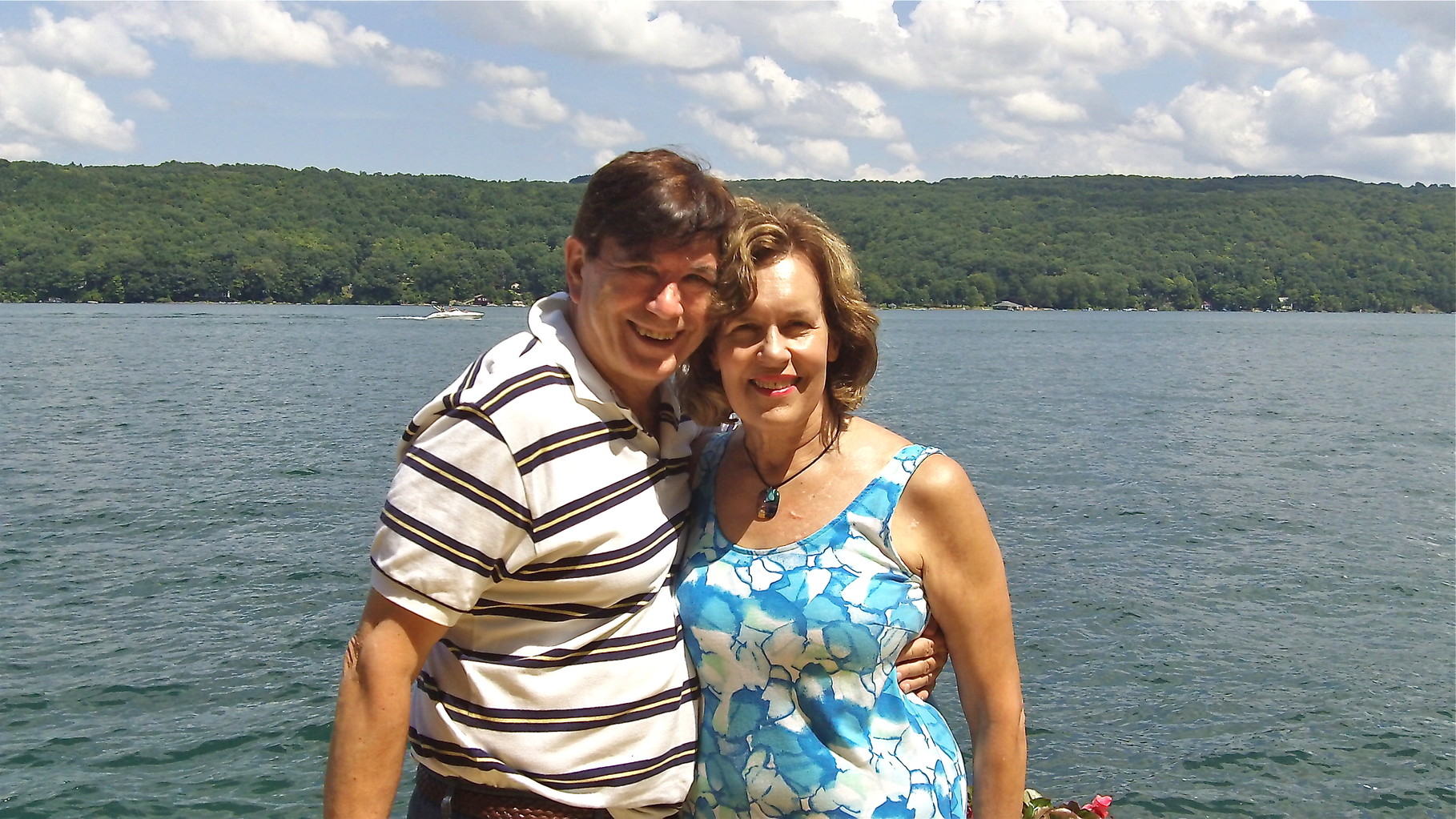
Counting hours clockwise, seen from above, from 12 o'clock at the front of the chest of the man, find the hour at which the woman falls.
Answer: The woman is roughly at 10 o'clock from the man.

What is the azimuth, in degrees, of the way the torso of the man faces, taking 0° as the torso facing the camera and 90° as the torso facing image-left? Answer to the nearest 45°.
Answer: approximately 315°
